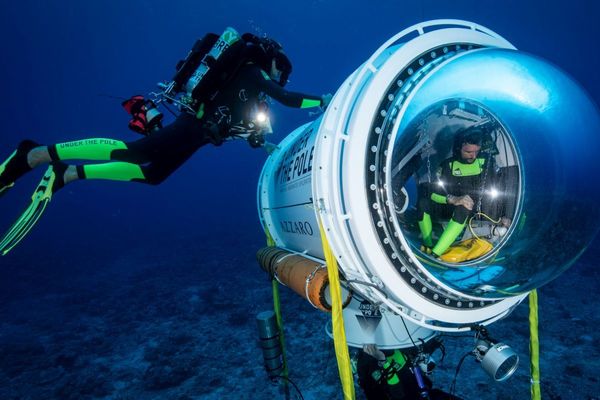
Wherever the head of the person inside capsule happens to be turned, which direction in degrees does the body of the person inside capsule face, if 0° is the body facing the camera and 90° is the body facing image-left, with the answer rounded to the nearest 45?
approximately 0°

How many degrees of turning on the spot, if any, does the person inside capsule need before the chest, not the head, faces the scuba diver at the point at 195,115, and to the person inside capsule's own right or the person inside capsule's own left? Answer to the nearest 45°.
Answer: approximately 90° to the person inside capsule's own right
